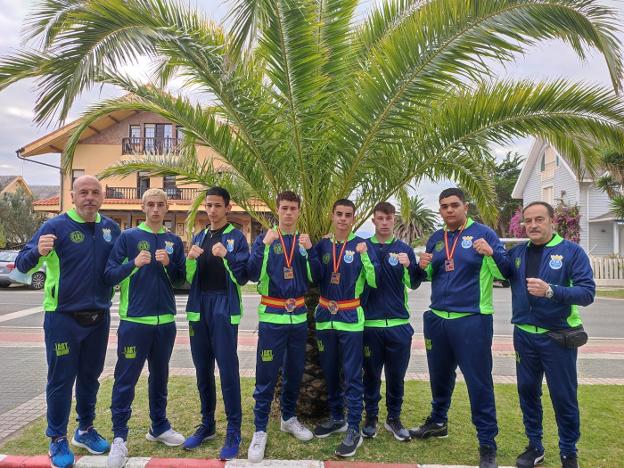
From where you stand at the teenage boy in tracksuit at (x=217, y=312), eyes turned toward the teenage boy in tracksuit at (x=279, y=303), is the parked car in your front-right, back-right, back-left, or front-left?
back-left

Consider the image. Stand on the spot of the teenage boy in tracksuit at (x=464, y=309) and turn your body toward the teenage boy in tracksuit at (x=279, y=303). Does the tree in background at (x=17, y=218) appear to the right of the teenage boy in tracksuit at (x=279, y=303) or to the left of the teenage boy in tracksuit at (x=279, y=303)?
right

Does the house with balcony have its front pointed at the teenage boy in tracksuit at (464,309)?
yes

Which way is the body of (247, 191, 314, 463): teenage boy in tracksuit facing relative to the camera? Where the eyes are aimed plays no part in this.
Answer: toward the camera

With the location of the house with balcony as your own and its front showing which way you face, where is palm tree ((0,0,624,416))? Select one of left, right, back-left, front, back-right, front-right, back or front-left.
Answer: front

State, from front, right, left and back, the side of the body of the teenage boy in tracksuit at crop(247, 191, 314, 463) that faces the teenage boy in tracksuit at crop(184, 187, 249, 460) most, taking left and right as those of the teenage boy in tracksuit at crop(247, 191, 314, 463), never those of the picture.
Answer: right

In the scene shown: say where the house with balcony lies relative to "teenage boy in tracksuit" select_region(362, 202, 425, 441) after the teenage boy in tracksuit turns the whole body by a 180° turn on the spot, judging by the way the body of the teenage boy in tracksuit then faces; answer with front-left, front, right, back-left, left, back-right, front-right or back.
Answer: front-left

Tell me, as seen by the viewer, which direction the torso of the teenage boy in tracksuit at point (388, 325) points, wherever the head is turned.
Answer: toward the camera

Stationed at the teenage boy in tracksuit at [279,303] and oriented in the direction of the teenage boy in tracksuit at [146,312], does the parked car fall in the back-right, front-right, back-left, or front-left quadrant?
front-right

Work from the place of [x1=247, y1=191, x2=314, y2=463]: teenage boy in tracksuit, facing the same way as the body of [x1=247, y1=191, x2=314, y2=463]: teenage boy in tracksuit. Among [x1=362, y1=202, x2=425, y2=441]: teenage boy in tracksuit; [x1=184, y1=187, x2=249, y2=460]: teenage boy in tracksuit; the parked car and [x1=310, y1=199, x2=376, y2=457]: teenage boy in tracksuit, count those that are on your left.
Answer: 2

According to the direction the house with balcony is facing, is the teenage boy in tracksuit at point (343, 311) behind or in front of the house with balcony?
in front

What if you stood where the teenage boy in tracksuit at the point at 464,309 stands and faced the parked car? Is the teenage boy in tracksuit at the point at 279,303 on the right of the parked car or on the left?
left
